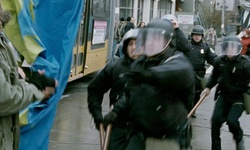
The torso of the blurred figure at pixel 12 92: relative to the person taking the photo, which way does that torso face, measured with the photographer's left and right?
facing to the right of the viewer

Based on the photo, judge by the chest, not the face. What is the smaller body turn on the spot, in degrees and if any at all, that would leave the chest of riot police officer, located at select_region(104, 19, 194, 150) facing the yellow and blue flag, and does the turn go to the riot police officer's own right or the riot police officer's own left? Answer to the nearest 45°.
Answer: approximately 90° to the riot police officer's own right

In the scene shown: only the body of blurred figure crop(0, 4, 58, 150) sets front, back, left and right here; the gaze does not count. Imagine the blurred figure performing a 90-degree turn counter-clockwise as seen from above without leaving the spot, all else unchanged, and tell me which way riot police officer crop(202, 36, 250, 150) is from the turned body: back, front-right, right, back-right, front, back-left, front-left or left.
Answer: front-right

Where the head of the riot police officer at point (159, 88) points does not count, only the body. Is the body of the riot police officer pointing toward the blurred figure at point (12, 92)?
yes

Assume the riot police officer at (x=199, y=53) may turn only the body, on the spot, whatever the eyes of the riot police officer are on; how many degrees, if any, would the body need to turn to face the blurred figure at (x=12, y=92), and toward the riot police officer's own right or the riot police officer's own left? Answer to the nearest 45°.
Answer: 0° — they already face them

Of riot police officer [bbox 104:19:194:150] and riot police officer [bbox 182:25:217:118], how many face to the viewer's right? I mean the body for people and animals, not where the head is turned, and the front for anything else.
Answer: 0

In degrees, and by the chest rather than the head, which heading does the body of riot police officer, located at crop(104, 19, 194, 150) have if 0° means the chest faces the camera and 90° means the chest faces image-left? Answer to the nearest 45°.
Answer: approximately 45°

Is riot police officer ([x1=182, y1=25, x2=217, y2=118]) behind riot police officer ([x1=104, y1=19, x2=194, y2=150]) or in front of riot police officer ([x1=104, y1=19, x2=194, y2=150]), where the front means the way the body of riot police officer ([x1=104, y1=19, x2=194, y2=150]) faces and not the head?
behind

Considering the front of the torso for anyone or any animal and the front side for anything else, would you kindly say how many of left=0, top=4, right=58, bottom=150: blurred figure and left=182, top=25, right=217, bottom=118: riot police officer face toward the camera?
1

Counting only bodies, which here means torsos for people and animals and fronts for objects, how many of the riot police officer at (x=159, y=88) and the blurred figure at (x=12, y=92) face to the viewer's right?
1

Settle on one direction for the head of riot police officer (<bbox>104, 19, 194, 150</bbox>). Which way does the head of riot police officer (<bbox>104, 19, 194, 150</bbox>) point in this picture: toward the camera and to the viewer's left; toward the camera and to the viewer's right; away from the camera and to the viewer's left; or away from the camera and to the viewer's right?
toward the camera and to the viewer's left

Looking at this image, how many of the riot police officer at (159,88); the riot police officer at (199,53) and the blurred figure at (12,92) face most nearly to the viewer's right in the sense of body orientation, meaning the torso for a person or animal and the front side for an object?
1
